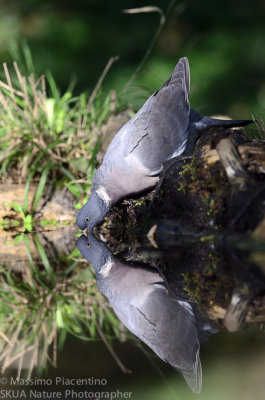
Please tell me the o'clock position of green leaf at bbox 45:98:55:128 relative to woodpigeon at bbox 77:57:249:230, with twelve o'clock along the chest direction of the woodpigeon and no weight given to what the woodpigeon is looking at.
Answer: The green leaf is roughly at 2 o'clock from the woodpigeon.

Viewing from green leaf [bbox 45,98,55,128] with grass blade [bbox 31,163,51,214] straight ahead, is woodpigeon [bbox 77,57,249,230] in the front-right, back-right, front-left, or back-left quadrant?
front-left

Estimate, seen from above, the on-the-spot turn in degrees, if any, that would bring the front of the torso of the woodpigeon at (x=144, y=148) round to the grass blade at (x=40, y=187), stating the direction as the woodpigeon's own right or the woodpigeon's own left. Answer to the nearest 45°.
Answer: approximately 45° to the woodpigeon's own right

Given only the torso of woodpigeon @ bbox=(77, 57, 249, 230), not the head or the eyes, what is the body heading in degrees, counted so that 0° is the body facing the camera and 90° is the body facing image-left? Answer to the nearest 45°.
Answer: approximately 90°

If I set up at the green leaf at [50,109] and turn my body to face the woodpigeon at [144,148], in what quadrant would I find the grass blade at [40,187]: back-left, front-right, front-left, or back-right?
front-right
